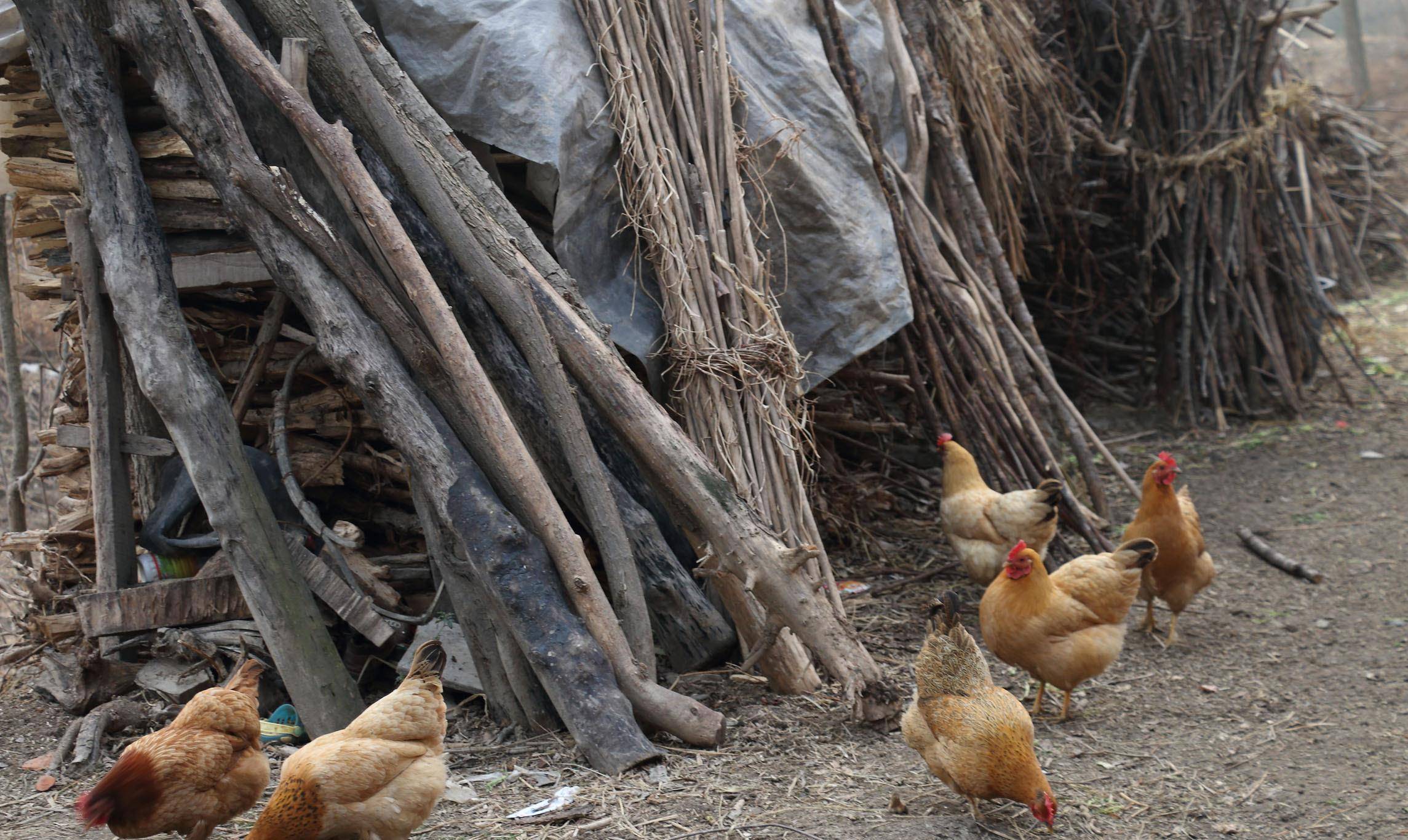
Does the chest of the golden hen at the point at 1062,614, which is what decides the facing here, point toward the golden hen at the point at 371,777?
yes

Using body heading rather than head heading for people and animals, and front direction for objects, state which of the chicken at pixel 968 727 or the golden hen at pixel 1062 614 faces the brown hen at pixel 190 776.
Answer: the golden hen

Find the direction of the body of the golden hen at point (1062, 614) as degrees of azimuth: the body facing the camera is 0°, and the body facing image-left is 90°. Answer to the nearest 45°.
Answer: approximately 45°

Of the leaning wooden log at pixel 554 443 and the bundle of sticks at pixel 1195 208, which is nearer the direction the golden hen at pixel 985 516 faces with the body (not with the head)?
the leaning wooden log

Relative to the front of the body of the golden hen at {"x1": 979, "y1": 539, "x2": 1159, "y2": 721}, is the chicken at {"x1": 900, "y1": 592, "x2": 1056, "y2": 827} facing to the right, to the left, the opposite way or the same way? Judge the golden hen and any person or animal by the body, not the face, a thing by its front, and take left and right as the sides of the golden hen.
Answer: to the left

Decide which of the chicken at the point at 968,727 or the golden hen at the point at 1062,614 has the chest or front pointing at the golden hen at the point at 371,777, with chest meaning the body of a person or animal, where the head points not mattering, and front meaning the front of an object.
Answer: the golden hen at the point at 1062,614

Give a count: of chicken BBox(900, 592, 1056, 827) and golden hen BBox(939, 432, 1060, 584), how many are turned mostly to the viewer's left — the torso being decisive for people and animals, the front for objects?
1

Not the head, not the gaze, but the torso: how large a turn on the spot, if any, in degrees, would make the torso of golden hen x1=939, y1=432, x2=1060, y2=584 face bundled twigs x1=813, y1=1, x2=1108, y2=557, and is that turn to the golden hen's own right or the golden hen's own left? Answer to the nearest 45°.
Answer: approximately 90° to the golden hen's own right

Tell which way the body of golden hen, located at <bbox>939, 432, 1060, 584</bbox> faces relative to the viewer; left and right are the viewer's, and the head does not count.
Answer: facing to the left of the viewer

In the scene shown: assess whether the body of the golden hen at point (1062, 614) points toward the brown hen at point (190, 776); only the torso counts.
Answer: yes
